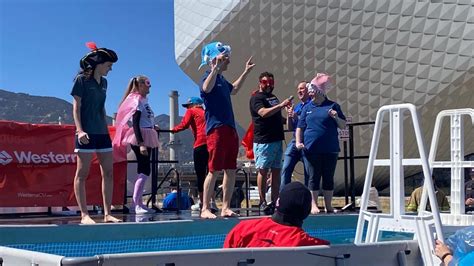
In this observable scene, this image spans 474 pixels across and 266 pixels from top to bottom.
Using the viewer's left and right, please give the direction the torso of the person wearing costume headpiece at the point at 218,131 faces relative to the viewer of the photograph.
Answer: facing the viewer and to the right of the viewer

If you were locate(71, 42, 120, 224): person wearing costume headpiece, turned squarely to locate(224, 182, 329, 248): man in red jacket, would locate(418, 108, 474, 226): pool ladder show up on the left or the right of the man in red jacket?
left

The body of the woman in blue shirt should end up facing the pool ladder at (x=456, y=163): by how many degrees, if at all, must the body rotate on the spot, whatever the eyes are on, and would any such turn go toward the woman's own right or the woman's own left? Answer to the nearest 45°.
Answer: approximately 90° to the woman's own left

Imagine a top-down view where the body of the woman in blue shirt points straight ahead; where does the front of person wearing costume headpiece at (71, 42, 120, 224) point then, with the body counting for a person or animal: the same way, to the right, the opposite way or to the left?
to the left

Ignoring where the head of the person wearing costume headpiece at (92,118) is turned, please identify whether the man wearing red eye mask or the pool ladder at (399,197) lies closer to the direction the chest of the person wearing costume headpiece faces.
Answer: the pool ladder

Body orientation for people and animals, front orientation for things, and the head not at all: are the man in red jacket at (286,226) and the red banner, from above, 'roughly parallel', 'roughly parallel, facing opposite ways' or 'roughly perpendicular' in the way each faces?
roughly parallel, facing opposite ways

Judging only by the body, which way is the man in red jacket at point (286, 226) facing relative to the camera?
away from the camera

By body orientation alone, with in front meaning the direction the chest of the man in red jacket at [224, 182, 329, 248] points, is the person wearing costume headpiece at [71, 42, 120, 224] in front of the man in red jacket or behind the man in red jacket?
in front

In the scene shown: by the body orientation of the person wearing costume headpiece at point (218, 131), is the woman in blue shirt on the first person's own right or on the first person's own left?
on the first person's own left

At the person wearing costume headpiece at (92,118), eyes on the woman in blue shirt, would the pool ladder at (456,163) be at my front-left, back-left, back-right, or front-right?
front-right

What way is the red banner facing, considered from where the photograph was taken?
facing the viewer

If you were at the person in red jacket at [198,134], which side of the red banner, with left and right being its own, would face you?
left

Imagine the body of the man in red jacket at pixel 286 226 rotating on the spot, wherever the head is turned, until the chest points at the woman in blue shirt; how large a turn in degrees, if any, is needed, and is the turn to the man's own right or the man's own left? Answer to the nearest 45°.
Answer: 0° — they already face them

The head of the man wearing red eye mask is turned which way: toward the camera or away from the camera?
toward the camera
